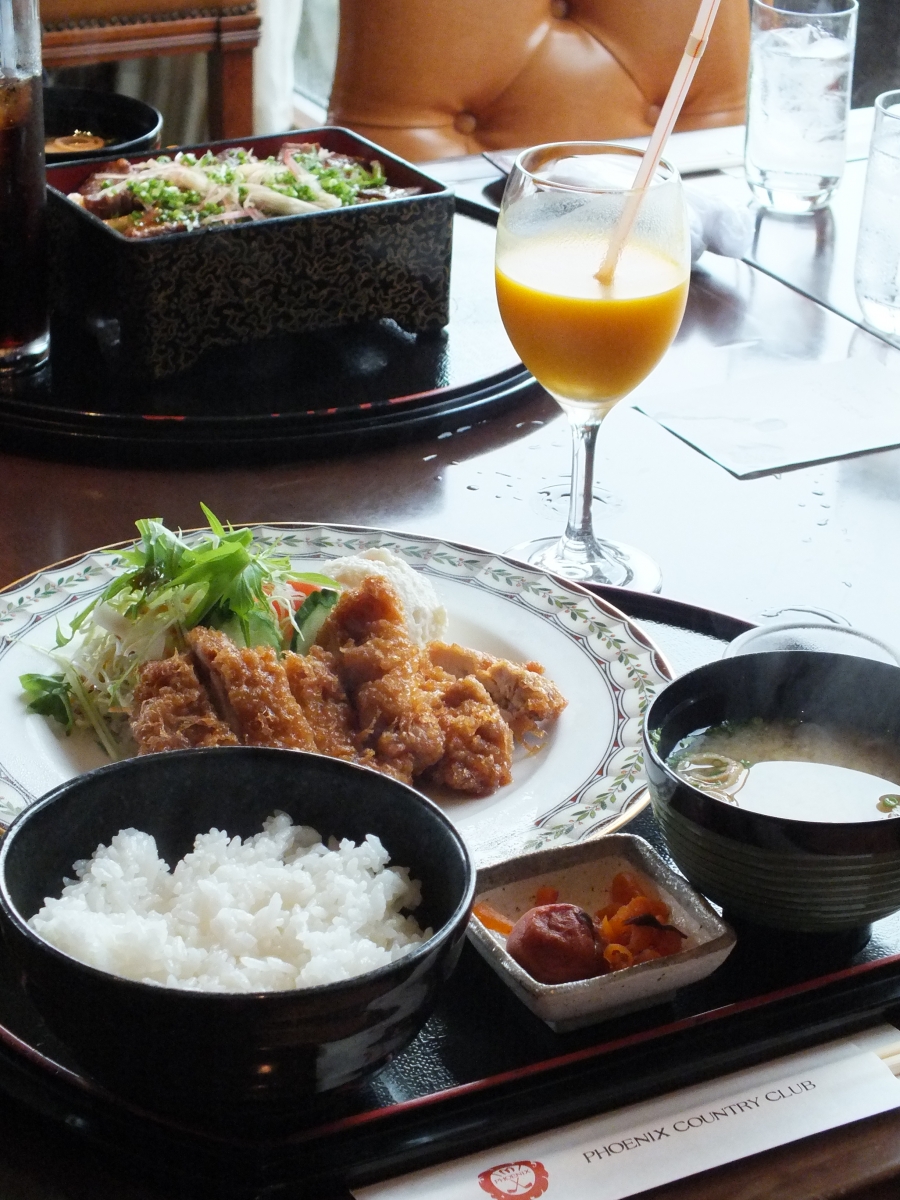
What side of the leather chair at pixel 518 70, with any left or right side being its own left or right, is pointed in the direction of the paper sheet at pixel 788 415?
front

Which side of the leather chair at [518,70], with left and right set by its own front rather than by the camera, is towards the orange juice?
front

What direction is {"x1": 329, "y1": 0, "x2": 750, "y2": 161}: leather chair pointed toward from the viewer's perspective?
toward the camera

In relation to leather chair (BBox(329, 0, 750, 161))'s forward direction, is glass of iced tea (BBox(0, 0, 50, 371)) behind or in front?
in front

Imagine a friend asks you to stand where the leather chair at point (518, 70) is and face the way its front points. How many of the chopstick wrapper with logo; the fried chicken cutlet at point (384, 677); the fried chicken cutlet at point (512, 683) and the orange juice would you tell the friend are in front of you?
4

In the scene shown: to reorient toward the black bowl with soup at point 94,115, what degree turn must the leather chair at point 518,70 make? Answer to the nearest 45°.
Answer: approximately 45° to its right

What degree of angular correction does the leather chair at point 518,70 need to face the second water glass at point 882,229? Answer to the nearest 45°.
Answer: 0° — it already faces it

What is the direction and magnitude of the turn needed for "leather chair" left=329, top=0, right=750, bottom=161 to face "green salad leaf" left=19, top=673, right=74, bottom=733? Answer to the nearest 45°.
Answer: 0° — it already faces it

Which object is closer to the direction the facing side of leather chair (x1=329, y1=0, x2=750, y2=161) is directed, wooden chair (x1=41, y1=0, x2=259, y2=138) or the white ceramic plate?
the white ceramic plate

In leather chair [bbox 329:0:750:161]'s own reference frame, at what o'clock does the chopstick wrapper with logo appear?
The chopstick wrapper with logo is roughly at 12 o'clock from the leather chair.

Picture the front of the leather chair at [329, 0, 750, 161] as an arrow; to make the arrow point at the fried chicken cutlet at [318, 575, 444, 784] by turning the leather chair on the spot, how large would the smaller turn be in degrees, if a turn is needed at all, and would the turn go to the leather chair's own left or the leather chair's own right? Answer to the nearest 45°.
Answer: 0° — it already faces it

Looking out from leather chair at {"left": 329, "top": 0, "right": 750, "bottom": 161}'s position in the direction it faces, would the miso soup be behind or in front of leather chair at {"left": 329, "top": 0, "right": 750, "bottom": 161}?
in front
